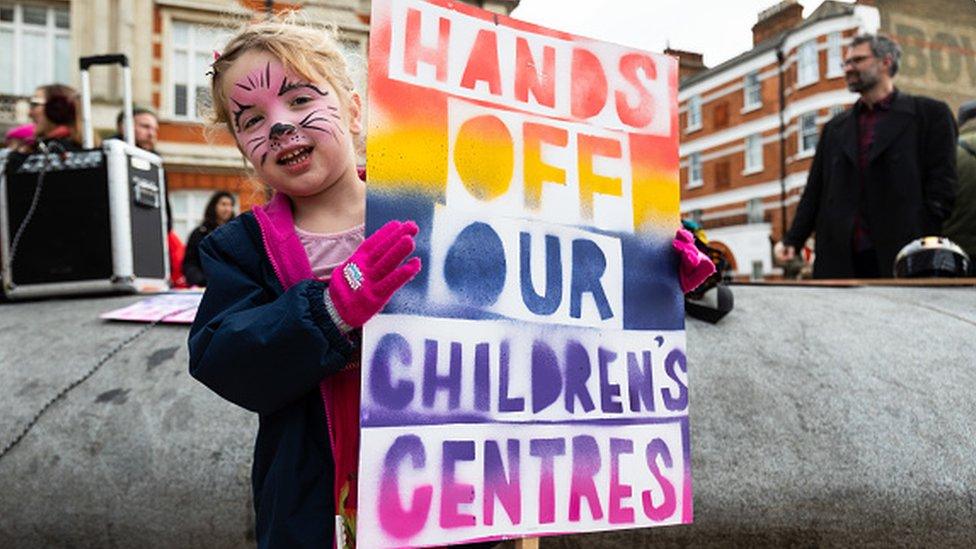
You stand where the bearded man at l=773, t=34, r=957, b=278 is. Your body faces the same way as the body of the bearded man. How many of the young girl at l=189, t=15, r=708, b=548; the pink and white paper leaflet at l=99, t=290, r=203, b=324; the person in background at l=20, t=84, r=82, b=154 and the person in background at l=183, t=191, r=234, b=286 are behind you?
0

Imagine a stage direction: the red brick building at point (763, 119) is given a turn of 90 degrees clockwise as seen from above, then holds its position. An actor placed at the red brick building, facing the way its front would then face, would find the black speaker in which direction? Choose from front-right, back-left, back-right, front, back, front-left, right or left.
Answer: back-left

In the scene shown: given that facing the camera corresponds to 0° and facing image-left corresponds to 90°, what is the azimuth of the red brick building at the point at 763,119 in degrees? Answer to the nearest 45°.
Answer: approximately 45°

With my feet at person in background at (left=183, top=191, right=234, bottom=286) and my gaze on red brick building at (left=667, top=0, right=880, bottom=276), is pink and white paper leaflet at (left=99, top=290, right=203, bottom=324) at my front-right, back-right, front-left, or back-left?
back-right

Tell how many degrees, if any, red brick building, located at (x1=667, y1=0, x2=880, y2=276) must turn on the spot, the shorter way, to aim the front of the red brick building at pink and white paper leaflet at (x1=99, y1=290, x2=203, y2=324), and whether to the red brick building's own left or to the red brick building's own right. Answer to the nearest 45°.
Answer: approximately 45° to the red brick building's own left

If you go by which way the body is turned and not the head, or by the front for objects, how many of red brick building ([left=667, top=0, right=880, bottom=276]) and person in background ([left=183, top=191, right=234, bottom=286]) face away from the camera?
0

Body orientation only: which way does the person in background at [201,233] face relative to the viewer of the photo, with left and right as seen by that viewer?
facing the viewer and to the right of the viewer

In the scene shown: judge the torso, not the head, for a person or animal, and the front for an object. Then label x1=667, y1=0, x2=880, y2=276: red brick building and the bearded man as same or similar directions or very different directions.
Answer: same or similar directions

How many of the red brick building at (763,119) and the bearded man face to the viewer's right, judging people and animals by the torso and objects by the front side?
0

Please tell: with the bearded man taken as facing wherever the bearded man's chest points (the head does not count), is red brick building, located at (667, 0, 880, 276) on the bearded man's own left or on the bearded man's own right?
on the bearded man's own right

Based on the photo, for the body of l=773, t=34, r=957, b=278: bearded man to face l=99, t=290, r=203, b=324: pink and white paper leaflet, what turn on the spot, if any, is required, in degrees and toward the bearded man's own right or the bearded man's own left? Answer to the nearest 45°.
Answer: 0° — they already face it

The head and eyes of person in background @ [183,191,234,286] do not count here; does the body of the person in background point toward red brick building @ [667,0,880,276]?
no

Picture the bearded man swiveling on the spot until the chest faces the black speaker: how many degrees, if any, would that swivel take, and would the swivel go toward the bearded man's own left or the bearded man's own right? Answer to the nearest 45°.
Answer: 0° — they already face it

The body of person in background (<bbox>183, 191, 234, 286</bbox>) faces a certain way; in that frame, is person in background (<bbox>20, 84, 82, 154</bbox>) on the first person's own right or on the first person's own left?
on the first person's own right

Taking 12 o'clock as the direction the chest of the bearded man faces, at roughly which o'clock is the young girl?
The young girl is roughly at 11 o'clock from the bearded man.

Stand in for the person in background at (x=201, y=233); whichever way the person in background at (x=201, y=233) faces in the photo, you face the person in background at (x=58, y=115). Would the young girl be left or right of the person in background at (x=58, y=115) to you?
left
